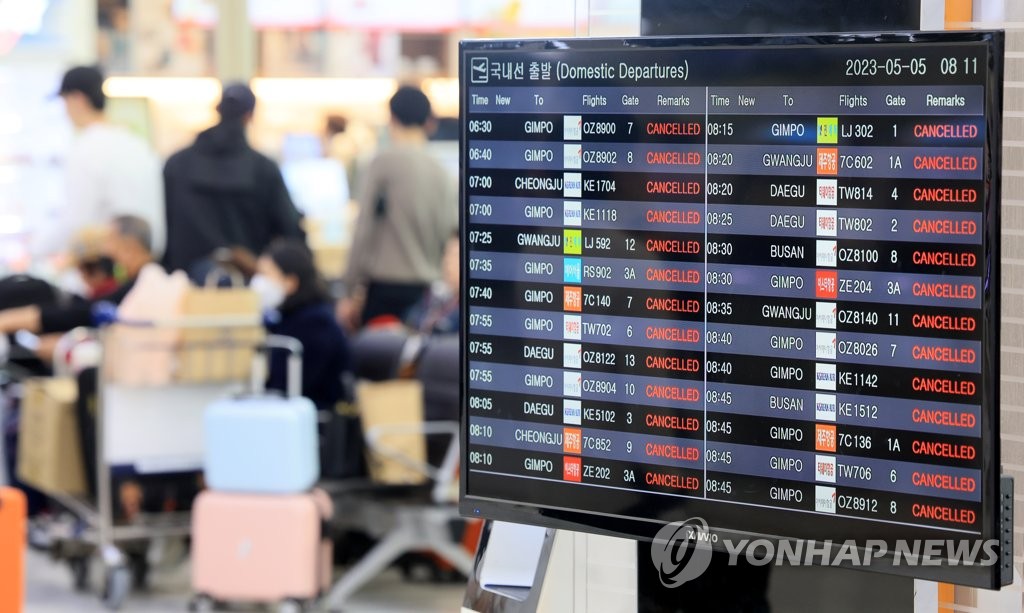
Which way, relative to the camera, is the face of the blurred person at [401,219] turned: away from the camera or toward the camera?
away from the camera

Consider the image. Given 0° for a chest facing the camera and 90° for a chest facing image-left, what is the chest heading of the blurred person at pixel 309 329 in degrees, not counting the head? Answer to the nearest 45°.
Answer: approximately 90°

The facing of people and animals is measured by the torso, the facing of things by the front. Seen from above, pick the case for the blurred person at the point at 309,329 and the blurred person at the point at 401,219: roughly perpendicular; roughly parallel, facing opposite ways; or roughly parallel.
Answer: roughly perpendicular

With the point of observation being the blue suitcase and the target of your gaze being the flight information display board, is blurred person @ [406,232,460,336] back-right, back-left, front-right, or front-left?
back-left

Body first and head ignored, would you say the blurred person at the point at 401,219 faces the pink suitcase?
no

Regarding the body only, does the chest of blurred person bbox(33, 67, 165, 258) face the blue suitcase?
no

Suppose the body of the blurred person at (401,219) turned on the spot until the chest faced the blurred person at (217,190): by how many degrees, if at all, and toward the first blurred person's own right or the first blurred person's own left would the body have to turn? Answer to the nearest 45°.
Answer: approximately 90° to the first blurred person's own left

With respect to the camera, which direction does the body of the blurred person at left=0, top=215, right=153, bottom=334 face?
to the viewer's left

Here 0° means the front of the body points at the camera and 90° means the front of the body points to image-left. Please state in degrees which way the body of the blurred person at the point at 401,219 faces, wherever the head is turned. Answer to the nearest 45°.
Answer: approximately 180°

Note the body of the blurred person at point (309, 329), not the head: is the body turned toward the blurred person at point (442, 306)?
no

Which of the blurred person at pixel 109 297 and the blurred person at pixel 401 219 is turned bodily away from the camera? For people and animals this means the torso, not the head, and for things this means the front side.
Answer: the blurred person at pixel 401 219

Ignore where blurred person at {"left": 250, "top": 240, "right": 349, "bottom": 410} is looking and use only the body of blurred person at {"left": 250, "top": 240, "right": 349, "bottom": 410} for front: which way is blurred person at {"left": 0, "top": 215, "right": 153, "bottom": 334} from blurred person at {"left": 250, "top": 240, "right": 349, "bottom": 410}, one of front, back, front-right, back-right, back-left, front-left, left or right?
front-right
